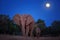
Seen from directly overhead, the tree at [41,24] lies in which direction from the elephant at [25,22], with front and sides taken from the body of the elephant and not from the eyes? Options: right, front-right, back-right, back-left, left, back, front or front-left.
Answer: back-left

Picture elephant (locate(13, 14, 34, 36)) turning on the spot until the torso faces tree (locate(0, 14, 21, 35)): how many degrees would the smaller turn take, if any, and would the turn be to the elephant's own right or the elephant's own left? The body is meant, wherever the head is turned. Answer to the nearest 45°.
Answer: approximately 45° to the elephant's own right

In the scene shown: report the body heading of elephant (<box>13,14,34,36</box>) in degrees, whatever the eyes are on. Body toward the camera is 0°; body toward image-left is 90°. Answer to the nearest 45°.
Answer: approximately 45°
